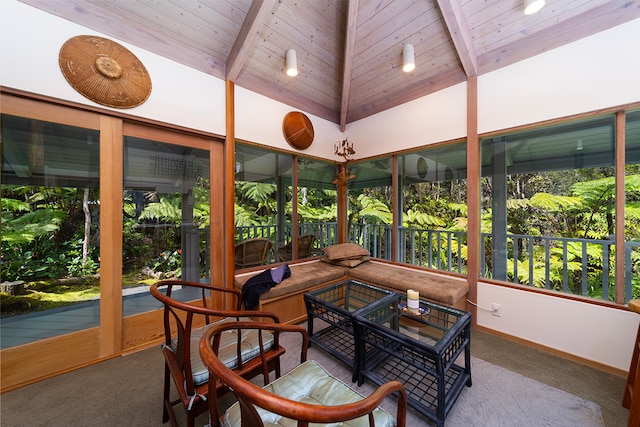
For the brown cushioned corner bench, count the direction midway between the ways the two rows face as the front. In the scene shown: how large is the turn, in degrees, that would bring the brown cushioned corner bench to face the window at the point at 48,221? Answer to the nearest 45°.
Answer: approximately 45° to its right

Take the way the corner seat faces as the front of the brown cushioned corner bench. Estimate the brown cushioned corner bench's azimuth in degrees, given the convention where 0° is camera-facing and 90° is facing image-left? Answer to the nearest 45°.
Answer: approximately 0°

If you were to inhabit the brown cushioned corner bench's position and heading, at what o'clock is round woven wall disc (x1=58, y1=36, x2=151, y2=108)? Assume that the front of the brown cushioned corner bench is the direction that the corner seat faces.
The round woven wall disc is roughly at 2 o'clock from the brown cushioned corner bench.

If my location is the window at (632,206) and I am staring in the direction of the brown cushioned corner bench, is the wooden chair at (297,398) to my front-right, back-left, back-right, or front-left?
front-left

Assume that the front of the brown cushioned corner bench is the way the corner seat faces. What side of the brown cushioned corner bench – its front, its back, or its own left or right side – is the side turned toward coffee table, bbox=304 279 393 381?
front

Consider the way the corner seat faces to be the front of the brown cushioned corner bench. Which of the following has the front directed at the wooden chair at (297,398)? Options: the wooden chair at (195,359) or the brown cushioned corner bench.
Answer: the brown cushioned corner bench

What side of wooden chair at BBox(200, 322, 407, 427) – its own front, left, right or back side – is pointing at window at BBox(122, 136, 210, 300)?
left

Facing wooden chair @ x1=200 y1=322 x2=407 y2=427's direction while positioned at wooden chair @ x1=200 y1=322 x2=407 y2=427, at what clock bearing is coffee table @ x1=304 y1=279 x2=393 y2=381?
The coffee table is roughly at 11 o'clock from the wooden chair.

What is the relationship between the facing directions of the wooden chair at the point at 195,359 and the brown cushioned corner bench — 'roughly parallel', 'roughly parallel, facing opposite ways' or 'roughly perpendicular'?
roughly parallel, facing opposite ways

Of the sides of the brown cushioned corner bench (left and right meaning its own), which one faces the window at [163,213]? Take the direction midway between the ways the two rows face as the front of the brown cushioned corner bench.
right

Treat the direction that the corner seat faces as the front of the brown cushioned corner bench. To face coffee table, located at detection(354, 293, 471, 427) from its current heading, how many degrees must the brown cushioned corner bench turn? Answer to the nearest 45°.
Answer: approximately 45° to its left
